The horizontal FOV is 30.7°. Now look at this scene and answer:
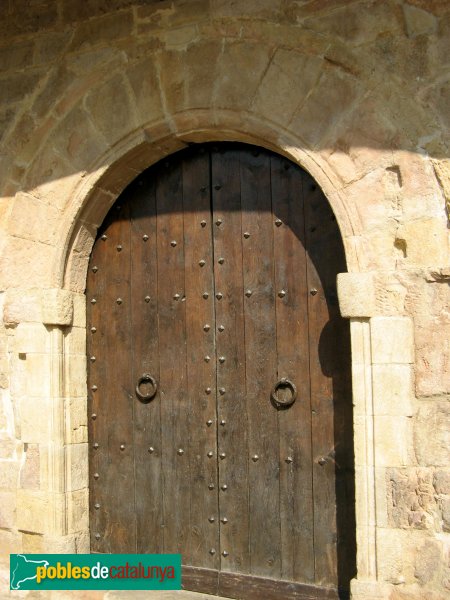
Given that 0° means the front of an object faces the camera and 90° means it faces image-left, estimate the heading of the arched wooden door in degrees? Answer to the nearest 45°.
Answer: approximately 0°
